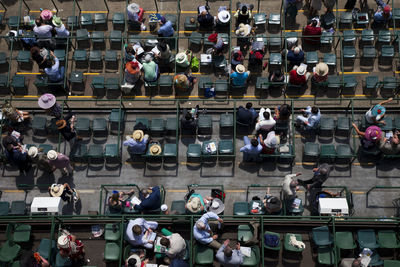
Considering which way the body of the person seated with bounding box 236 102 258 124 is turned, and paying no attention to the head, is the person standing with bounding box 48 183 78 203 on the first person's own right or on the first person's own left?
on the first person's own left

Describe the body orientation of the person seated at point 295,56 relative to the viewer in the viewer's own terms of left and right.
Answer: facing away from the viewer

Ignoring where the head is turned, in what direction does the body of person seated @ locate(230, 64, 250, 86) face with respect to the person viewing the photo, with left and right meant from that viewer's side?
facing away from the viewer

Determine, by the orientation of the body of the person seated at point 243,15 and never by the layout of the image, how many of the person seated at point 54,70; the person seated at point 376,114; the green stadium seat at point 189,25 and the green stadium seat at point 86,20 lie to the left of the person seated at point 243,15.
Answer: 3
